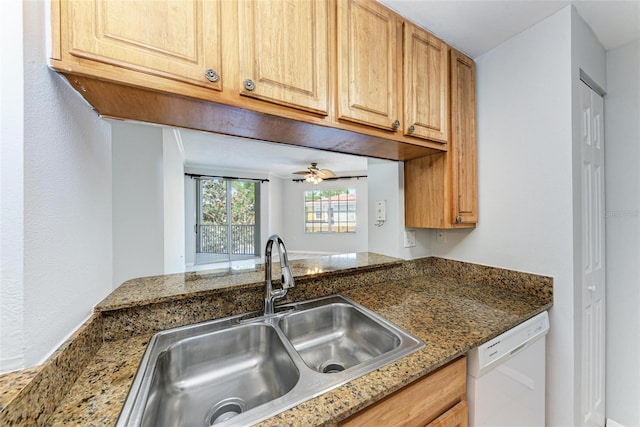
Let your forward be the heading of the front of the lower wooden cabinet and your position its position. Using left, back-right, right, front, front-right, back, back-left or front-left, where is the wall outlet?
back-left

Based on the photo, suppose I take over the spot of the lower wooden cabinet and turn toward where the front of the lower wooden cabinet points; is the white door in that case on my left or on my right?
on my left

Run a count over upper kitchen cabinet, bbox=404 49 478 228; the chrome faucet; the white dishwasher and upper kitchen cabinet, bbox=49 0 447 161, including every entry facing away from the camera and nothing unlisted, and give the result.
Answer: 0

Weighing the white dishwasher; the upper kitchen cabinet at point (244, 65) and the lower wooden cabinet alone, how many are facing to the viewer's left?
0

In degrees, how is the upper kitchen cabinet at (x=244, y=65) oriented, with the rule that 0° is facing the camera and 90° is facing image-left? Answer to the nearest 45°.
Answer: approximately 315°

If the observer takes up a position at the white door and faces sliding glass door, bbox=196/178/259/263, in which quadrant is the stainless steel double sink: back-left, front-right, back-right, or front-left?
front-left

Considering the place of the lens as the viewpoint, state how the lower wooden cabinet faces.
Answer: facing the viewer and to the right of the viewer

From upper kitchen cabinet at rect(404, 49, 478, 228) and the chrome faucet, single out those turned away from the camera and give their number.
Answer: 0

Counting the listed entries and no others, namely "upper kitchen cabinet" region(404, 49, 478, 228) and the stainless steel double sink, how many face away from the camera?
0

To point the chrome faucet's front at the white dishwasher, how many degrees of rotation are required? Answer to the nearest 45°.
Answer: approximately 45° to its left

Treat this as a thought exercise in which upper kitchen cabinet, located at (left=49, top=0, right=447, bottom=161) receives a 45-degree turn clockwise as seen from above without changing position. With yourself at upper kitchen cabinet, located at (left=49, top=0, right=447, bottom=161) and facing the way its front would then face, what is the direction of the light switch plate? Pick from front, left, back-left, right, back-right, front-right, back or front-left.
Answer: back-left

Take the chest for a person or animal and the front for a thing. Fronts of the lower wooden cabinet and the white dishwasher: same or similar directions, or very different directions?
same or similar directions
